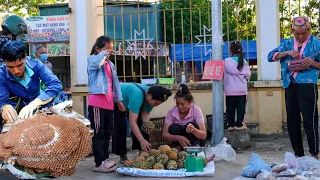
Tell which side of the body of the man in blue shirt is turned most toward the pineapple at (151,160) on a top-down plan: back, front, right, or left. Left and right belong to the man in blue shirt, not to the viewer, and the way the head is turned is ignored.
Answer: left

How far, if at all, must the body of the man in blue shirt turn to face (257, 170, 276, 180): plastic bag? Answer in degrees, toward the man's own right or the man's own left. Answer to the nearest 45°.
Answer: approximately 90° to the man's own left

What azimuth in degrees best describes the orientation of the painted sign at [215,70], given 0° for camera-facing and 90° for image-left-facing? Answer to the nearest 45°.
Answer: approximately 0°

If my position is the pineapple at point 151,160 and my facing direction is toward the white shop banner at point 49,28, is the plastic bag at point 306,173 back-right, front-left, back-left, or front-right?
back-right

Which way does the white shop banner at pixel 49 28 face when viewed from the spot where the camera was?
facing the viewer
